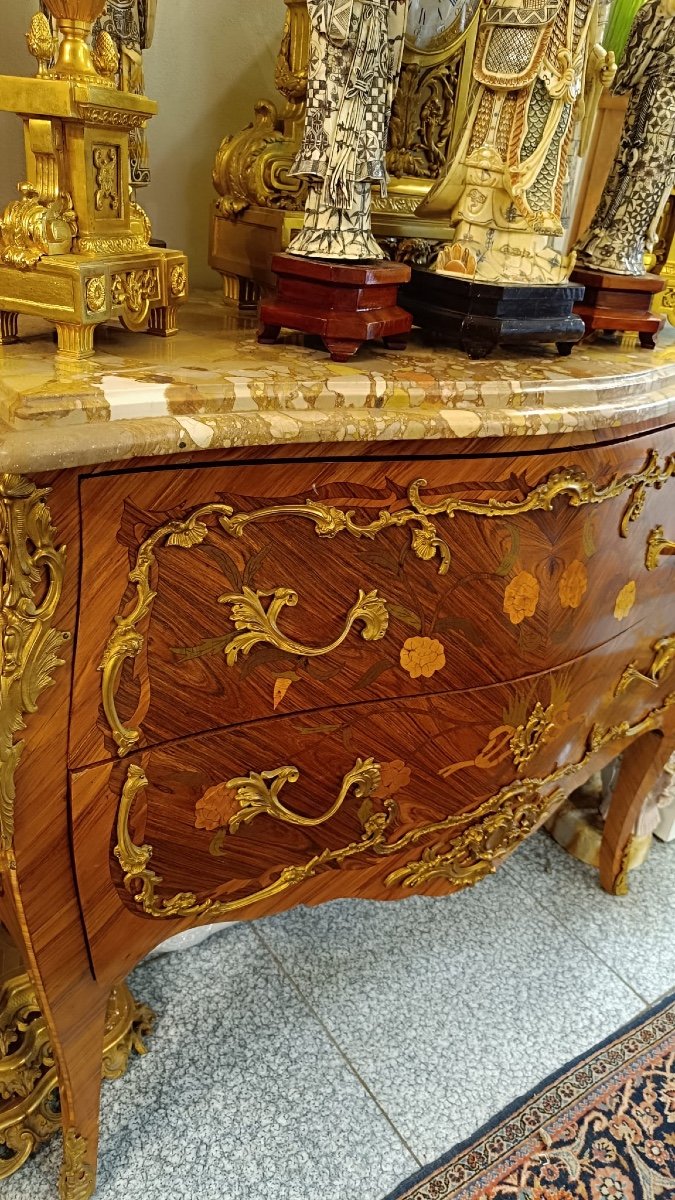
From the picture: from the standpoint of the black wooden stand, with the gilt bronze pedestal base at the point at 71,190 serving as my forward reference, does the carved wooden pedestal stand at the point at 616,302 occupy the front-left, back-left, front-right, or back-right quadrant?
back-right

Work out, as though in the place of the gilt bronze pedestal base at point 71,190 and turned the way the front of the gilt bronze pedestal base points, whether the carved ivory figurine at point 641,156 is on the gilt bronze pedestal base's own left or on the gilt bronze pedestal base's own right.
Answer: on the gilt bronze pedestal base's own left
